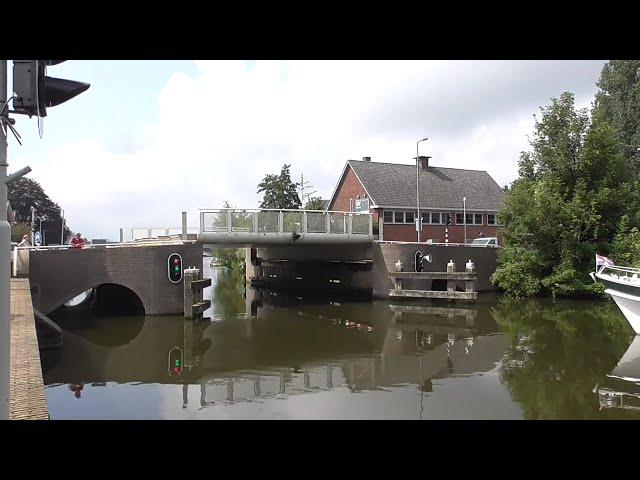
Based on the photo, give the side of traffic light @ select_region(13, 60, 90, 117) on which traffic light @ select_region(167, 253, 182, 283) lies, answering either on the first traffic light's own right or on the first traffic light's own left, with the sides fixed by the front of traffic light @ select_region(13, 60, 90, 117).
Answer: on the first traffic light's own left

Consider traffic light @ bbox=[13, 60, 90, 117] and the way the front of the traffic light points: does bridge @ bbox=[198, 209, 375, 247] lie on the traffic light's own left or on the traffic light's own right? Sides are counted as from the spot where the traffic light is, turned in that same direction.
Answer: on the traffic light's own left

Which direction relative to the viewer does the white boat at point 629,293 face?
to the viewer's left

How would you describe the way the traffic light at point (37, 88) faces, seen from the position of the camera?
facing to the right of the viewer

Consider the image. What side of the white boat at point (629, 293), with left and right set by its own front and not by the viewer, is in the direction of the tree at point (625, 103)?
right

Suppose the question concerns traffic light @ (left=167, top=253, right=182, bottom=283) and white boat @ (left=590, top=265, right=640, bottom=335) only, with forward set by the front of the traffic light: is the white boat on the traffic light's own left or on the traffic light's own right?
on the traffic light's own left

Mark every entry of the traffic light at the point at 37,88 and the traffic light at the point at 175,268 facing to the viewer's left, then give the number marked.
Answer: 0

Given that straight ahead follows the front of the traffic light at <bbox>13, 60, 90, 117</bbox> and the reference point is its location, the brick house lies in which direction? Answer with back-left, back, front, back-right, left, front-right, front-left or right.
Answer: front-left

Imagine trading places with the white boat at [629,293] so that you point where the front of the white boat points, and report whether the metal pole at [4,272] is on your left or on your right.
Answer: on your left

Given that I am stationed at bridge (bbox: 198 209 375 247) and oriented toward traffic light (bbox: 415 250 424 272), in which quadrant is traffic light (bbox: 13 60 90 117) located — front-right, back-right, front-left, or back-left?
back-right

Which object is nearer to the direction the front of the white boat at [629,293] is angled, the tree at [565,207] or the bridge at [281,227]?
the bridge

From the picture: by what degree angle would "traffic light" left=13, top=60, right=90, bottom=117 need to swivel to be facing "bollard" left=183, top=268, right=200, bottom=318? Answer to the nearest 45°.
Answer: approximately 90° to its left

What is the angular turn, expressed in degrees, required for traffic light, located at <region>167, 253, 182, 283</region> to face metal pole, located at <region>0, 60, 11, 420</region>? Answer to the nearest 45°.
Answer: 0° — it already faces it
